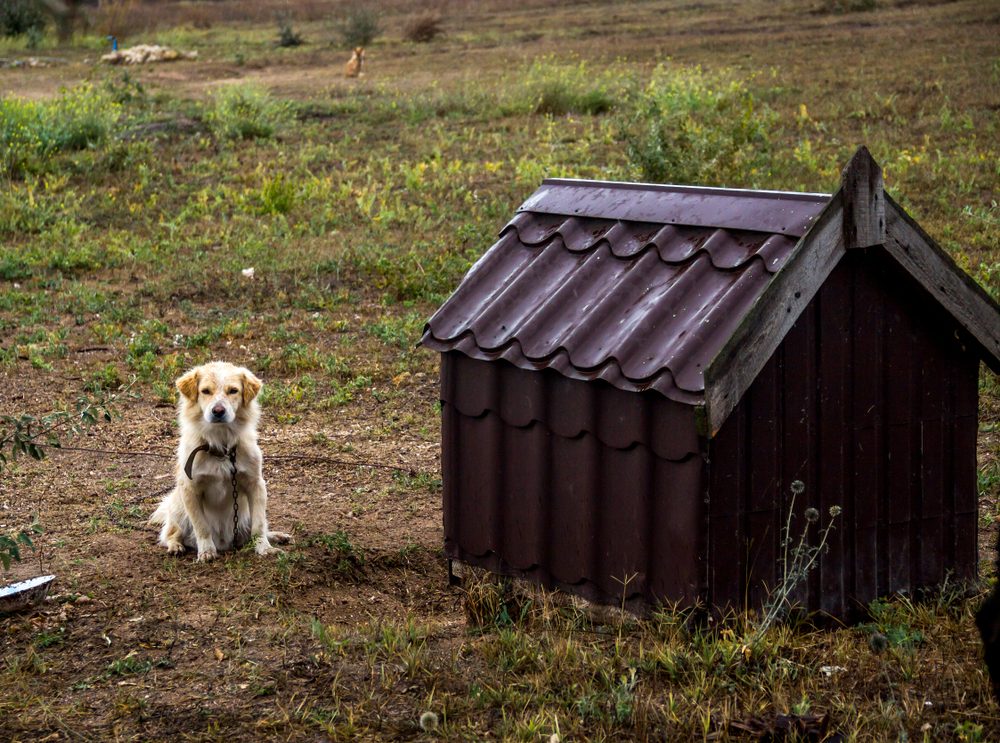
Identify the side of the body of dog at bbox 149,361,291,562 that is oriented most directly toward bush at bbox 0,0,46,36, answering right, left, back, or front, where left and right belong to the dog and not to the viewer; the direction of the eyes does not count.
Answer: back

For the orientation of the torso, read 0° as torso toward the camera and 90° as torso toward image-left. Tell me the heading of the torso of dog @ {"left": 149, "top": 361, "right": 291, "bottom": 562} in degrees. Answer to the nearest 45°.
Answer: approximately 0°

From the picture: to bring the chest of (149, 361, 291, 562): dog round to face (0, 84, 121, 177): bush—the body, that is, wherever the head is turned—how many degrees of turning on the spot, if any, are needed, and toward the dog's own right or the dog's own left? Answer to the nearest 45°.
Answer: approximately 180°

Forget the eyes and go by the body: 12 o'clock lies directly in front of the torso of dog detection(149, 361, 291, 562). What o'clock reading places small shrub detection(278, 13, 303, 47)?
The small shrub is roughly at 6 o'clock from the dog.

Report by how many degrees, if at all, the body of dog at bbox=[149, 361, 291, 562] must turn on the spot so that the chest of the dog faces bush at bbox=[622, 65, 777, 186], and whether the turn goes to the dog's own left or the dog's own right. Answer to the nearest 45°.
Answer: approximately 135° to the dog's own left

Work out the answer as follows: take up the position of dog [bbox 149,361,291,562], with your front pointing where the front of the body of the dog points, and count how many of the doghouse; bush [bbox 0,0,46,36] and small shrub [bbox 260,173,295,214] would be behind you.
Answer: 2

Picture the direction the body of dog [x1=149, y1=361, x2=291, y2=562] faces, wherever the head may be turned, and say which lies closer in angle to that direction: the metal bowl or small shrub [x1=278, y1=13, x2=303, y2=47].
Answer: the metal bowl

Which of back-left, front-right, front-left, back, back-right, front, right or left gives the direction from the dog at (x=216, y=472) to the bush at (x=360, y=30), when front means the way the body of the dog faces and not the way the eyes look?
back

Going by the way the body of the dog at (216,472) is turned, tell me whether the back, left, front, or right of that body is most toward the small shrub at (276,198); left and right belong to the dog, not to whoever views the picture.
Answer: back

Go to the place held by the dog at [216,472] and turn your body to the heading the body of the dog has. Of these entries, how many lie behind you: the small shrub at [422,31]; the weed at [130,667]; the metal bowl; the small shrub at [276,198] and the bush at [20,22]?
3
